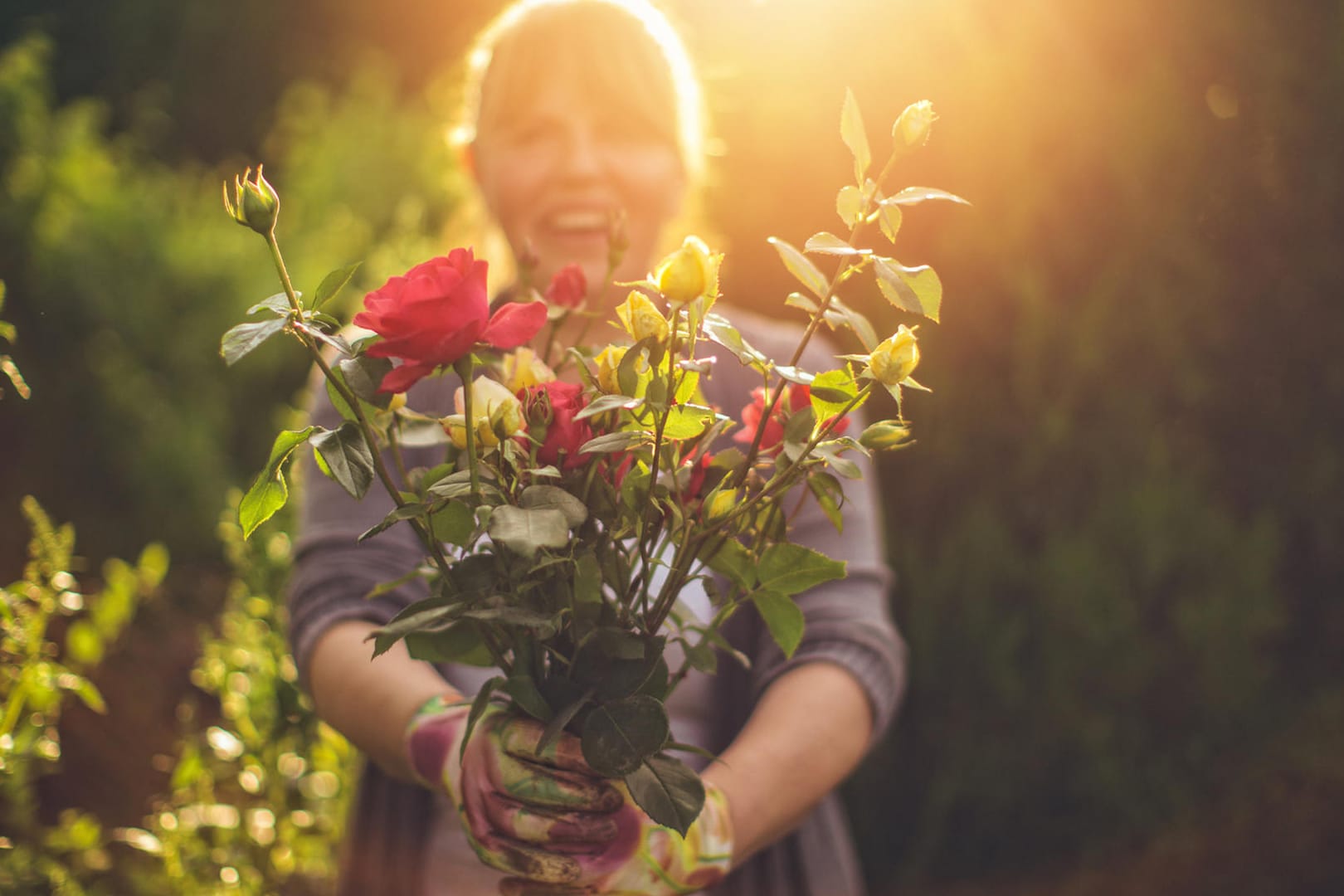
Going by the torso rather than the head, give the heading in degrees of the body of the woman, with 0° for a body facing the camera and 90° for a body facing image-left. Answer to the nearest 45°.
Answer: approximately 0°
